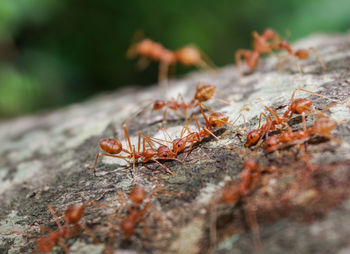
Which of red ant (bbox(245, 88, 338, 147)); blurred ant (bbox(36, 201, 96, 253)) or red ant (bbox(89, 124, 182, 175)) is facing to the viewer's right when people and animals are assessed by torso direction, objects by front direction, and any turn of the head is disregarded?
red ant (bbox(89, 124, 182, 175))

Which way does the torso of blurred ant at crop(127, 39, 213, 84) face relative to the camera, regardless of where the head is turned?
to the viewer's left

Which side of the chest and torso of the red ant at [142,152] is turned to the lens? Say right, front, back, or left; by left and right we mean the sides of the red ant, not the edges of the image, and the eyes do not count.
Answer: right

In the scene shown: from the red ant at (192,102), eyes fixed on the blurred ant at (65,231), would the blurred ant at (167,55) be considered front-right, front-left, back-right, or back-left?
back-right

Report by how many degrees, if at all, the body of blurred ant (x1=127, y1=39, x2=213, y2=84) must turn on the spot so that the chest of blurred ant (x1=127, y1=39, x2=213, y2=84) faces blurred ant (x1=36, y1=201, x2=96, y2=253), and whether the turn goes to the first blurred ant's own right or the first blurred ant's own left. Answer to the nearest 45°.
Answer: approximately 90° to the first blurred ant's own left

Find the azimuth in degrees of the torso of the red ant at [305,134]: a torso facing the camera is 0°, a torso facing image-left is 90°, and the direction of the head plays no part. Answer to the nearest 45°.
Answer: approximately 90°

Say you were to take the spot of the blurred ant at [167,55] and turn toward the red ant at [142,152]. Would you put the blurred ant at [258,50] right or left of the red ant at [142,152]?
left

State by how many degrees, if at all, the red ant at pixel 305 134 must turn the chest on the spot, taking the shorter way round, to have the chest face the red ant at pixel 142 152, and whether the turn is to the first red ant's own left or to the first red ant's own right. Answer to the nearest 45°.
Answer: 0° — it already faces it

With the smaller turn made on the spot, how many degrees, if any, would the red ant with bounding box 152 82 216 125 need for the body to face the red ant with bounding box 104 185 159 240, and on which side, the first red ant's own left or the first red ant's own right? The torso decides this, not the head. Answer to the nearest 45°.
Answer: approximately 90° to the first red ant's own left

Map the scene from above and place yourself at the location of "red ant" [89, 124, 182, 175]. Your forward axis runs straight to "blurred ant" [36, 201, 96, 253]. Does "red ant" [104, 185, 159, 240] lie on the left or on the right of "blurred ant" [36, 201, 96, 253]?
left

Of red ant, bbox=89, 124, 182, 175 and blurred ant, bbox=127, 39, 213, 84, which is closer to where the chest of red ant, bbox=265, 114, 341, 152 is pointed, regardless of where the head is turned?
the red ant
